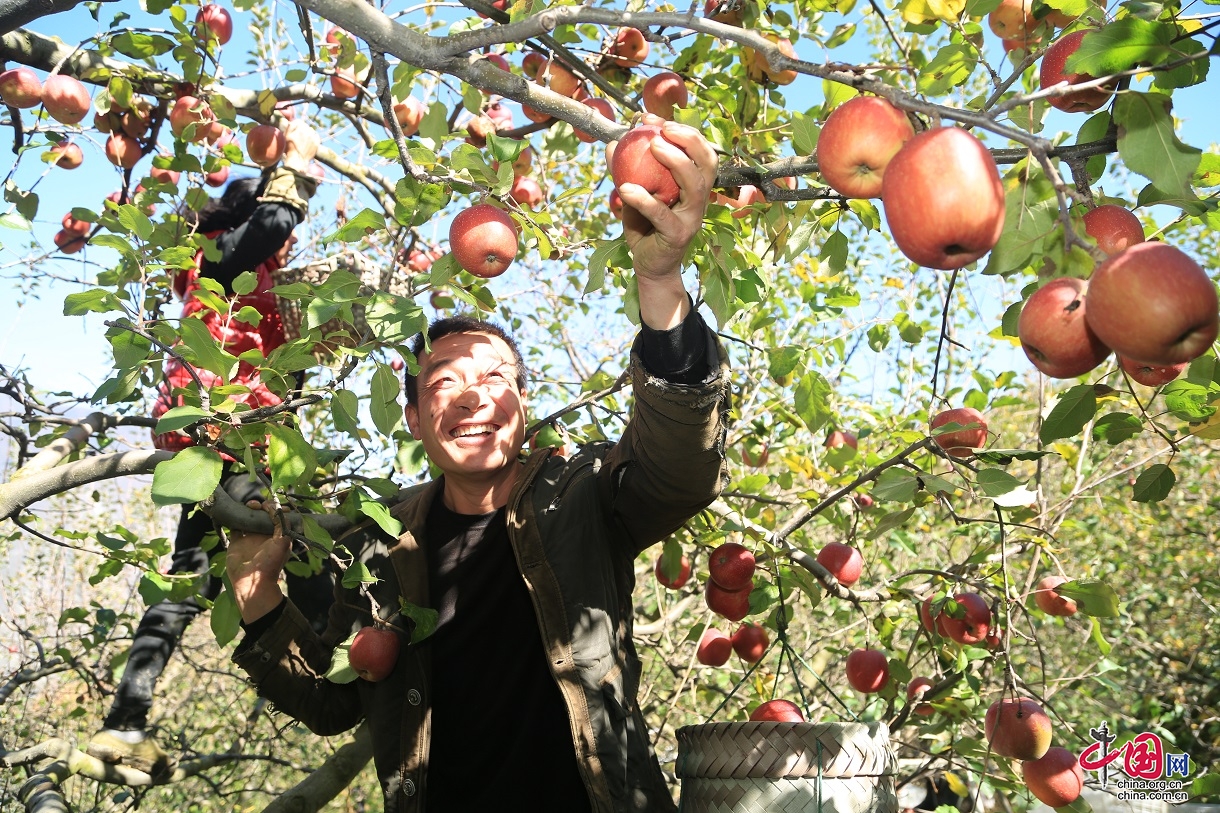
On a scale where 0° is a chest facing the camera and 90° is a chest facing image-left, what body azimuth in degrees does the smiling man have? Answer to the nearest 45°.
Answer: approximately 0°
